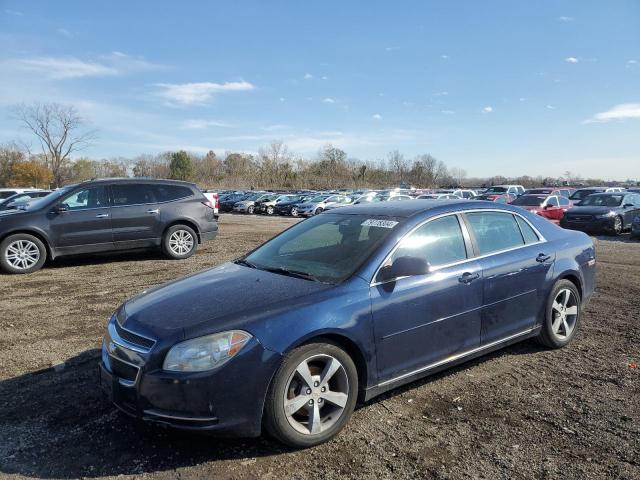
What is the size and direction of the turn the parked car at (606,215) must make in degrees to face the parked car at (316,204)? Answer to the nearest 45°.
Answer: approximately 90° to its right

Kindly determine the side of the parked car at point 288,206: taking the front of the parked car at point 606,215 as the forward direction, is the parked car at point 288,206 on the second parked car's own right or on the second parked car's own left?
on the second parked car's own right

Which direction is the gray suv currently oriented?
to the viewer's left

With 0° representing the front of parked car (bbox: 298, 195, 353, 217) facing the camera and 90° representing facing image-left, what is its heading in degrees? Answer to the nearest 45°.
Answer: approximately 45°

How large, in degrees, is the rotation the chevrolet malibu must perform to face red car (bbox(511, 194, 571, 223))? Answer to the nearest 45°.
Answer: approximately 180°

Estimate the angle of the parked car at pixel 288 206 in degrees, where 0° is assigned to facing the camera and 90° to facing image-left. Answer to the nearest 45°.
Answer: approximately 45°

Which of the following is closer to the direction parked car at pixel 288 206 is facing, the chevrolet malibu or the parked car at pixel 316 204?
the chevrolet malibu

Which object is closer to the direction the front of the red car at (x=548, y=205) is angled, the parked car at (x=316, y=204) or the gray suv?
the gray suv

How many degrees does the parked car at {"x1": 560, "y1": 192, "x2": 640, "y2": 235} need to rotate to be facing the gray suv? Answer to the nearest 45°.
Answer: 0° — it already faces it

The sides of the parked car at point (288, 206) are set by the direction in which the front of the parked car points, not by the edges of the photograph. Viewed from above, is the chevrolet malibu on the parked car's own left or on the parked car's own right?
on the parked car's own left

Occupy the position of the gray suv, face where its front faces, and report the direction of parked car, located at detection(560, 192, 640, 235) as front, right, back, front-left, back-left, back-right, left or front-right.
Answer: back

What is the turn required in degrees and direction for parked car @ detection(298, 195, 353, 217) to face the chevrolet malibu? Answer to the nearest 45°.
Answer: approximately 45° to its left

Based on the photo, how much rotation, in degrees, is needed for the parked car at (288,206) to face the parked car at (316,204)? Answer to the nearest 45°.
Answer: approximately 90° to its left

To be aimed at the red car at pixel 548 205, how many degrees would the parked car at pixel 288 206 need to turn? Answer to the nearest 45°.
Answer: approximately 90° to its left

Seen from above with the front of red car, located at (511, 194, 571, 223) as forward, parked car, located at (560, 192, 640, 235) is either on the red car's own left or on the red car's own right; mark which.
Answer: on the red car's own left

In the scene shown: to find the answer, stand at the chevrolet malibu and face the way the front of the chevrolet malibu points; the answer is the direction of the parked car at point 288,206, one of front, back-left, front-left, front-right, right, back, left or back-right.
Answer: back-right
